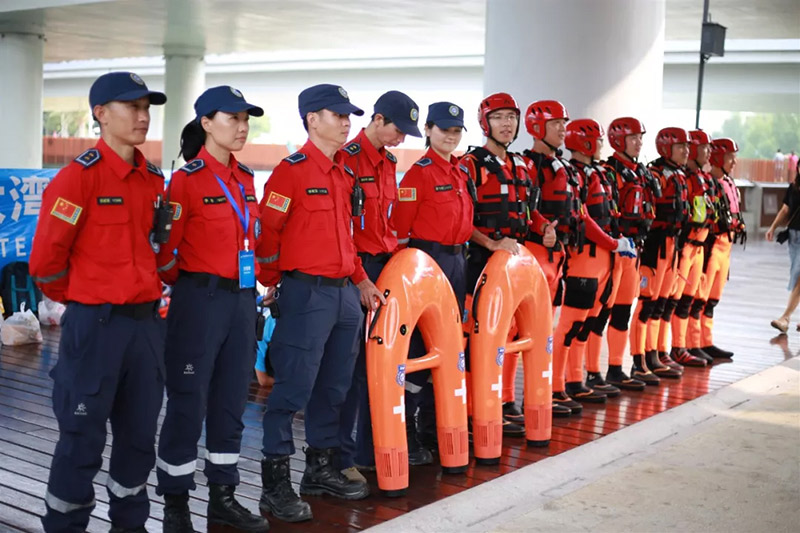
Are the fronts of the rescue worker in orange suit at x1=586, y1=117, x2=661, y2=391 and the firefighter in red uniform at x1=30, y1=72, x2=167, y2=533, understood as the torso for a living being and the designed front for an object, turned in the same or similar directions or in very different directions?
same or similar directions

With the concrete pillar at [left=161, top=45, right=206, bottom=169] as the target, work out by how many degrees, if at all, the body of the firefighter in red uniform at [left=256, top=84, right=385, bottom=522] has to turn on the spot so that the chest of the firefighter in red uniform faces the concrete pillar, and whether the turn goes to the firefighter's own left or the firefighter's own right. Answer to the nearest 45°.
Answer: approximately 135° to the firefighter's own left

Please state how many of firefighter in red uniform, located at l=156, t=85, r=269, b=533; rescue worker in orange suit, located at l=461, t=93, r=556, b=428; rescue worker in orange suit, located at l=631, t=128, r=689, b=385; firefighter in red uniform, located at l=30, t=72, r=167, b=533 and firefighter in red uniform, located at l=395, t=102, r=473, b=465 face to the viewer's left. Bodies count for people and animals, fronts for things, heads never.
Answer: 0

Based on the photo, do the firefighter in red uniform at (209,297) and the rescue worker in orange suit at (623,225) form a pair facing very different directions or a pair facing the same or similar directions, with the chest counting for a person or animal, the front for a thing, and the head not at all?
same or similar directions

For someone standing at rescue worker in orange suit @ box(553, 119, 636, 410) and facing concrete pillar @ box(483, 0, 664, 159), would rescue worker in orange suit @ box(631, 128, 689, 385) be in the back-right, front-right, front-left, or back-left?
front-right

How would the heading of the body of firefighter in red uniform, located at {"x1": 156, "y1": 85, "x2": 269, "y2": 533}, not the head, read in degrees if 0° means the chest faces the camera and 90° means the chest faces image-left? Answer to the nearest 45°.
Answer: approximately 315°

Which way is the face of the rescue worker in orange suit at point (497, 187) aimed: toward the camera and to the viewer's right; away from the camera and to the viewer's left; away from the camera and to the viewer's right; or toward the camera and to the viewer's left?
toward the camera and to the viewer's right

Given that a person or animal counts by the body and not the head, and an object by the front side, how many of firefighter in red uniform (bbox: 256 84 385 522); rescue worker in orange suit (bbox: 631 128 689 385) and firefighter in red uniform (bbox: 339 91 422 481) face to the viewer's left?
0

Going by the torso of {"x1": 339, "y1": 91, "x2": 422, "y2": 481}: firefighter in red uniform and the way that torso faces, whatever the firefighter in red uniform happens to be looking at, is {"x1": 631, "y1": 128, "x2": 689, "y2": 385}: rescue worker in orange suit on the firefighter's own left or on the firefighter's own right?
on the firefighter's own left

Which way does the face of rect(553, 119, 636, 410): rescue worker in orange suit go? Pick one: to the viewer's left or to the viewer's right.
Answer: to the viewer's right

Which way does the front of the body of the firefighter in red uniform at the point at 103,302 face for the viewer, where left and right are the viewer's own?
facing the viewer and to the right of the viewer

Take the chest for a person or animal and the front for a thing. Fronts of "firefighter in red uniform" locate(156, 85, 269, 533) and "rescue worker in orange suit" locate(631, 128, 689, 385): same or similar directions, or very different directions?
same or similar directions

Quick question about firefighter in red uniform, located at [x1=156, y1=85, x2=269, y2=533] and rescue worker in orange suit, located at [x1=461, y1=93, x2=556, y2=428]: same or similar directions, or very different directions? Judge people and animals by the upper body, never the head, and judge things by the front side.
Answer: same or similar directions

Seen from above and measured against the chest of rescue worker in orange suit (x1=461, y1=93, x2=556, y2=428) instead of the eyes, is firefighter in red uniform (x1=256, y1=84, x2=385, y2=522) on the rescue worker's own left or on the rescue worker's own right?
on the rescue worker's own right

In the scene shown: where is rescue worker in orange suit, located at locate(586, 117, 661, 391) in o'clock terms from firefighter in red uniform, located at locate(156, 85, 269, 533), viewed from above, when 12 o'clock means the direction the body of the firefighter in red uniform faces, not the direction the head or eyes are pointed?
The rescue worker in orange suit is roughly at 9 o'clock from the firefighter in red uniform.

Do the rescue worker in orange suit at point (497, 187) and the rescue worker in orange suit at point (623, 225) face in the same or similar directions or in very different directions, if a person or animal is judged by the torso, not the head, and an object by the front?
same or similar directions

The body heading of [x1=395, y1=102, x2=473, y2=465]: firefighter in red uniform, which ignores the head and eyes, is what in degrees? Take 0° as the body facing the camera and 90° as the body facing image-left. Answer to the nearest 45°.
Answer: approximately 315°

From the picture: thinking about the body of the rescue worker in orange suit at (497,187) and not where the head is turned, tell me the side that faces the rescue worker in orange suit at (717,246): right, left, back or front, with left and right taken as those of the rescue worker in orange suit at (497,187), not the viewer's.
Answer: left
